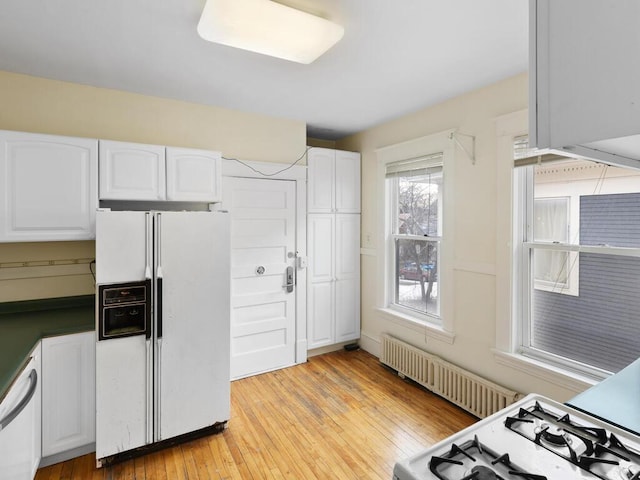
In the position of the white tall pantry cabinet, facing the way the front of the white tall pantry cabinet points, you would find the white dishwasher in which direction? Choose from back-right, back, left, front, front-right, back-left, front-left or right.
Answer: right

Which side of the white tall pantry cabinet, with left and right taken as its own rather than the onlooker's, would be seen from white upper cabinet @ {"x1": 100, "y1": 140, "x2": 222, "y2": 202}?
right

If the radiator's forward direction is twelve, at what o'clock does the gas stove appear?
The gas stove is roughly at 10 o'clock from the radiator.

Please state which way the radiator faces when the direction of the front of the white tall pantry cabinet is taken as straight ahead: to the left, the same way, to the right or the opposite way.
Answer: to the right

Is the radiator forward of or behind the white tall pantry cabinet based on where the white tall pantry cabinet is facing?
forward

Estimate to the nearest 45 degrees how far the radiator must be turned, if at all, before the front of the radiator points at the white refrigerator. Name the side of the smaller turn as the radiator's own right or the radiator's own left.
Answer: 0° — it already faces it

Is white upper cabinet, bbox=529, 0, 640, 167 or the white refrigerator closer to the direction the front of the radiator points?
the white refrigerator

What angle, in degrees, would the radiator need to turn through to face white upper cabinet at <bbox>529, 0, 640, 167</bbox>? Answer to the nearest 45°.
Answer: approximately 45° to its left

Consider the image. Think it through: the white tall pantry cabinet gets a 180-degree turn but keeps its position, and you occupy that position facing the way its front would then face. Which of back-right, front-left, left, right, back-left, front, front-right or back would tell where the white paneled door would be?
left

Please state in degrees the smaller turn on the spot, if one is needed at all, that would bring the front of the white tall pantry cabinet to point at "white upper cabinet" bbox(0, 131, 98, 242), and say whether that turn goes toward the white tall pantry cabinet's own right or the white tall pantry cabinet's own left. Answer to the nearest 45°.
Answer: approximately 90° to the white tall pantry cabinet's own right

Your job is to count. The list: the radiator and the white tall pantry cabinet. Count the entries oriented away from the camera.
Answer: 0

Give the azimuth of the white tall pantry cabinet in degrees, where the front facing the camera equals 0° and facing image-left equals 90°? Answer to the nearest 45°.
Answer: approximately 315°
